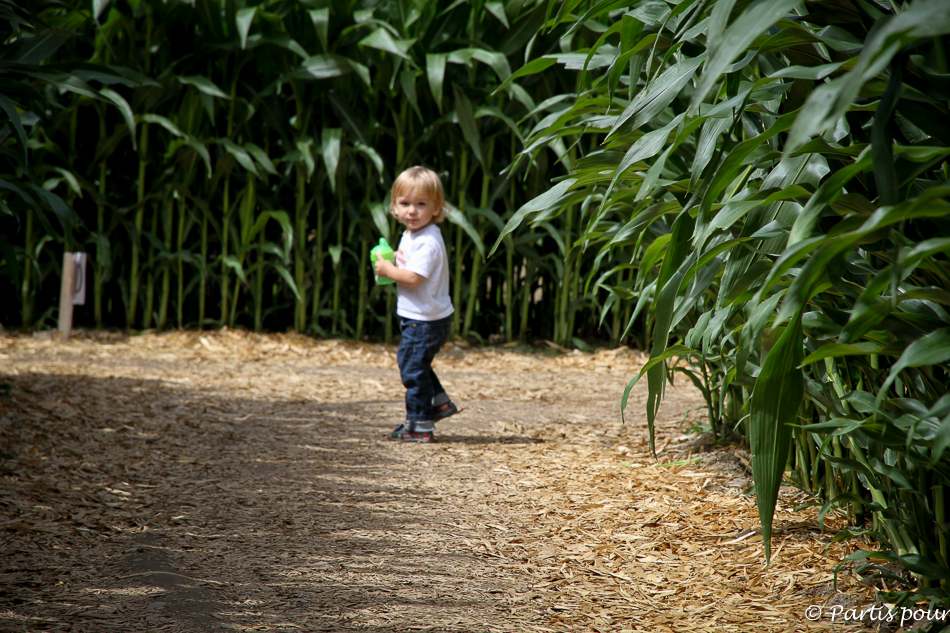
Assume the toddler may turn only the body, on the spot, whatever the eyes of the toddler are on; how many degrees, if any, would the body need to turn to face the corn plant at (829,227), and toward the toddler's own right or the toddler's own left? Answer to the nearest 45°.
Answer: approximately 90° to the toddler's own left

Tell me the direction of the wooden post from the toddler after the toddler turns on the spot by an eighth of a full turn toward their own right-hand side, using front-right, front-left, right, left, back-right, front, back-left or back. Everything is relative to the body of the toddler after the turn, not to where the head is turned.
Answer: front
